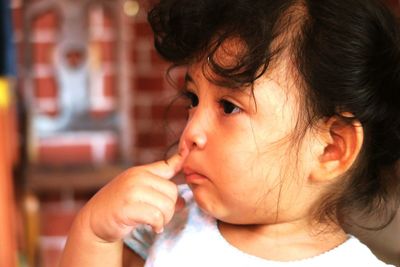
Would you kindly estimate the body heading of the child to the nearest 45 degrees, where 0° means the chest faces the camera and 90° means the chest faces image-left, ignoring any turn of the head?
approximately 45°
